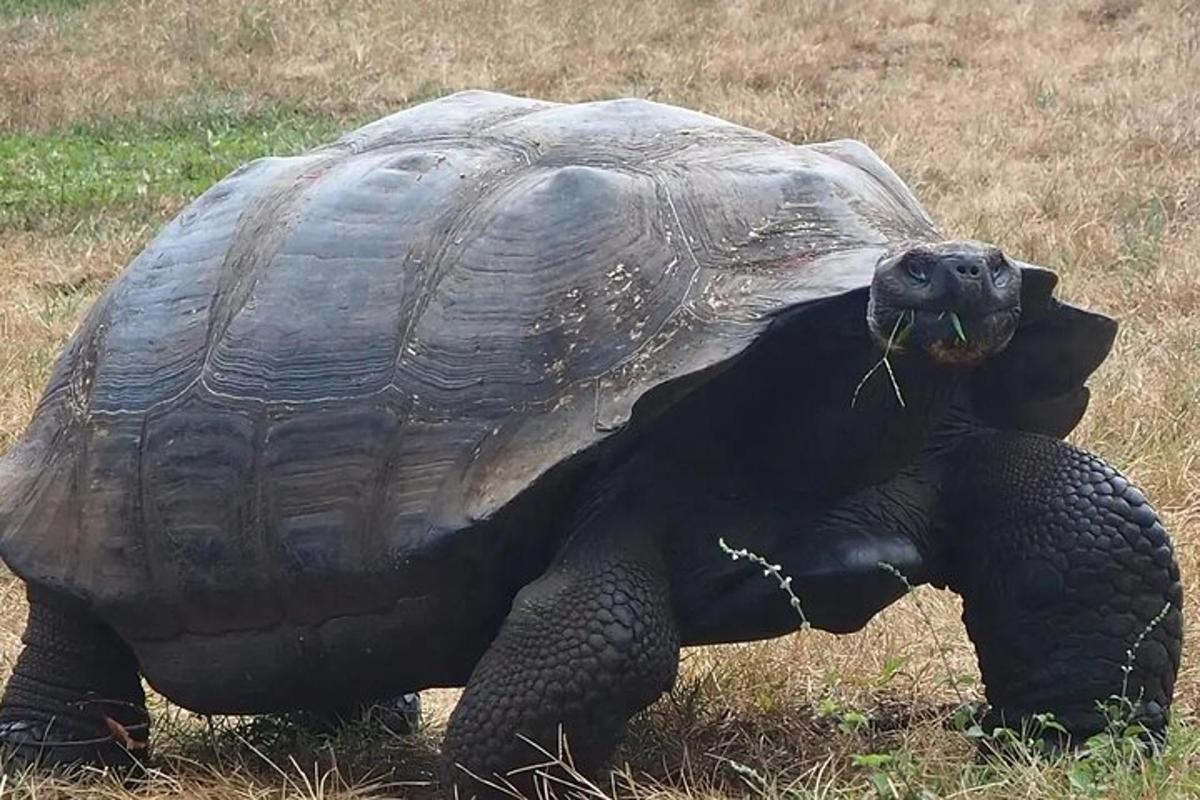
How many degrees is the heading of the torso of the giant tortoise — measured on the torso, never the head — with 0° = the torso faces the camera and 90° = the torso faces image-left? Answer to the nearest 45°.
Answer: approximately 315°
